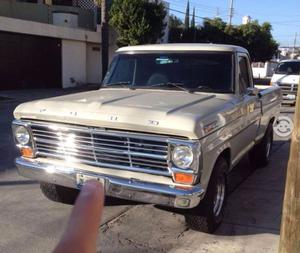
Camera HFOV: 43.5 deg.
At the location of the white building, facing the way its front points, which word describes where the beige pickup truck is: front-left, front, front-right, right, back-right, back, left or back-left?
front-right

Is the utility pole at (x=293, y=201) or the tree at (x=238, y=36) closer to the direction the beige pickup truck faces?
the utility pole

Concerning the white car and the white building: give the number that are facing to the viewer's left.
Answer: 0

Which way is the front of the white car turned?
toward the camera

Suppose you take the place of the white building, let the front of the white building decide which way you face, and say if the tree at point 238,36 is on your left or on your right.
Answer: on your left

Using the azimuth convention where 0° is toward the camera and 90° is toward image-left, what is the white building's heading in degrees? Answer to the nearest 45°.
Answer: approximately 315°

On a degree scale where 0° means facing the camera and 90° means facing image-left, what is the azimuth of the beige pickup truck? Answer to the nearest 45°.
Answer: approximately 45°

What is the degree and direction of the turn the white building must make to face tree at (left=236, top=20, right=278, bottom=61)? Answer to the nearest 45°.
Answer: approximately 90° to its left

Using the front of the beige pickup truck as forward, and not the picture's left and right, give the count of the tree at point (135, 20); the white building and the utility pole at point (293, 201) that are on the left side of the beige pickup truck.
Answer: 1

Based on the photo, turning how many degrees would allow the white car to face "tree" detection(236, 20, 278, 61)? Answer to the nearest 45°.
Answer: approximately 180°

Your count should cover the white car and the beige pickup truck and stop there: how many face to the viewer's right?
0

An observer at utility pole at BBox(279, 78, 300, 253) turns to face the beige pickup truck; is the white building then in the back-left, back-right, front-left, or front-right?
front-left

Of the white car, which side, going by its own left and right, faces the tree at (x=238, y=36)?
back

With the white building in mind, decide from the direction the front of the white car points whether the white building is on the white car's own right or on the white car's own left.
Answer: on the white car's own right

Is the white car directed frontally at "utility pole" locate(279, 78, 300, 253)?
yes
